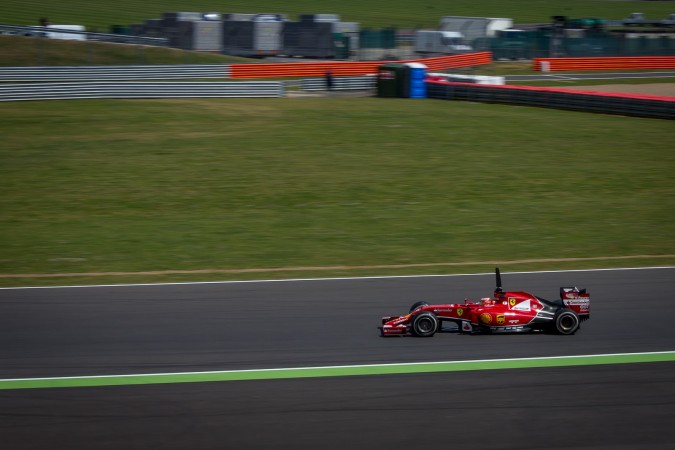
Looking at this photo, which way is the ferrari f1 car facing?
to the viewer's left

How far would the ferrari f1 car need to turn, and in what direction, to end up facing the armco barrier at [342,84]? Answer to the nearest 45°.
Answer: approximately 90° to its right

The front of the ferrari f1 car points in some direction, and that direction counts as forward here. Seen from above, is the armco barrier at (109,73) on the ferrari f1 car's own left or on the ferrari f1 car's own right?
on the ferrari f1 car's own right

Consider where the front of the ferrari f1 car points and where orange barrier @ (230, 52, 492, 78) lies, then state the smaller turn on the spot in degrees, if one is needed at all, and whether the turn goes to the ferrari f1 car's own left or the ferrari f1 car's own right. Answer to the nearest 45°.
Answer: approximately 90° to the ferrari f1 car's own right

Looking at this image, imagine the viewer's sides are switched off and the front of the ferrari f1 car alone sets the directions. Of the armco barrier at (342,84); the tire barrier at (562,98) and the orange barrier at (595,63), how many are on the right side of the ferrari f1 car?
3

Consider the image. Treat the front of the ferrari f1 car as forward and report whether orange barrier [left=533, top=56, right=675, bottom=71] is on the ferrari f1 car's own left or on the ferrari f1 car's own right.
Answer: on the ferrari f1 car's own right

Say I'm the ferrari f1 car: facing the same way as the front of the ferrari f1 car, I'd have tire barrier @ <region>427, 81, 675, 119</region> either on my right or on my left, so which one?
on my right
